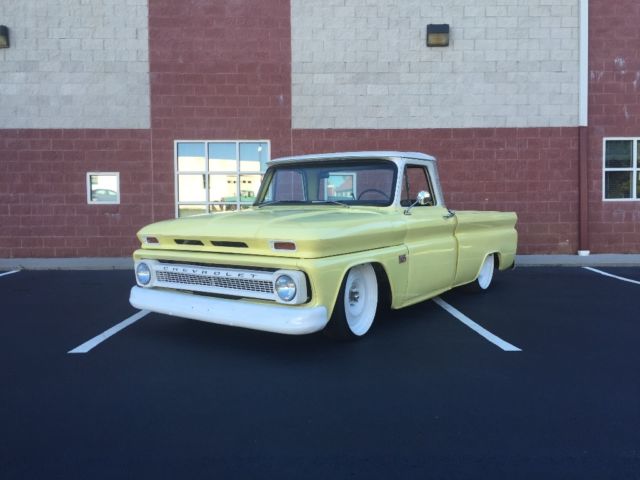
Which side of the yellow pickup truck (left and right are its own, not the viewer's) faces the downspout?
back

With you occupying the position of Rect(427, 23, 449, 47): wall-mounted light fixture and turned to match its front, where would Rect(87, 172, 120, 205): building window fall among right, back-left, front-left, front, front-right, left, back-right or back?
right

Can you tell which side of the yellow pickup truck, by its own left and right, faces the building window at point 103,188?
right

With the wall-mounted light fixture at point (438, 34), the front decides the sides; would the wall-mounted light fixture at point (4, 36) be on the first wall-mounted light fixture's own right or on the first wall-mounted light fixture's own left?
on the first wall-mounted light fixture's own right

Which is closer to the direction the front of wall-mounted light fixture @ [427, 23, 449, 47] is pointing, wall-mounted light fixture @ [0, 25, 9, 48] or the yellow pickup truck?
the yellow pickup truck

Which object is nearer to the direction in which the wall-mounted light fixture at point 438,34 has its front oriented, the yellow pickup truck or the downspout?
the yellow pickup truck

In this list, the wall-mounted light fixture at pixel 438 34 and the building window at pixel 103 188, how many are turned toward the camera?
2

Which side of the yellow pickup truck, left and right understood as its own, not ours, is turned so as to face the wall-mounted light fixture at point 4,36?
right

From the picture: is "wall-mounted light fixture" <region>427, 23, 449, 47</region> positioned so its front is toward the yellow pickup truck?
yes

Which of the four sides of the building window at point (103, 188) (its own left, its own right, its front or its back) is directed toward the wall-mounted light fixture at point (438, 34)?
left
